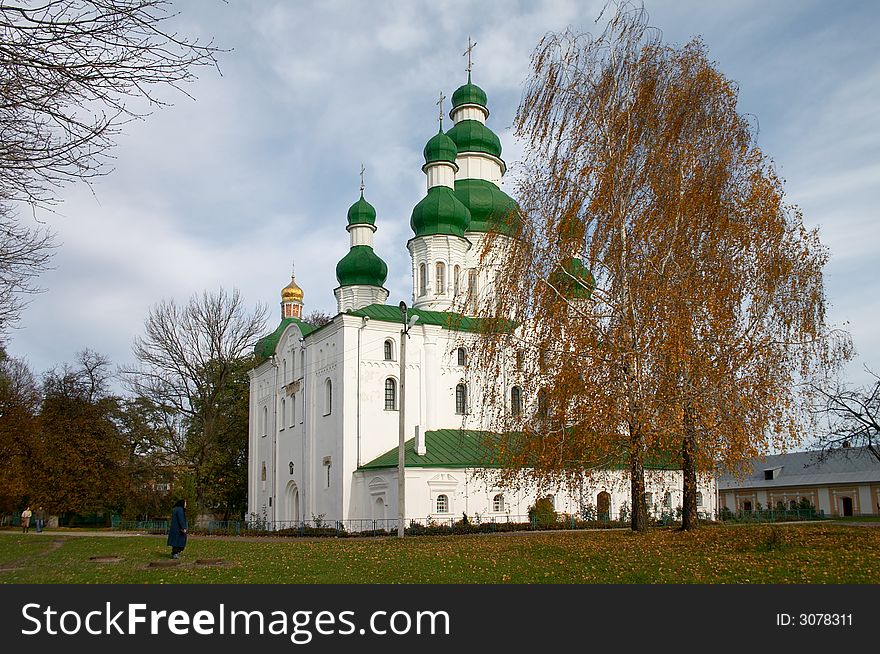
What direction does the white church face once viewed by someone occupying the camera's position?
facing the viewer and to the left of the viewer

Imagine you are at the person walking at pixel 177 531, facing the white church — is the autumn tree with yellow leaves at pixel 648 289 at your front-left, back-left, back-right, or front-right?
front-right

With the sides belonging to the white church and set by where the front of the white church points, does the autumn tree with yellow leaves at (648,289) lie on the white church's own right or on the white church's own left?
on the white church's own left

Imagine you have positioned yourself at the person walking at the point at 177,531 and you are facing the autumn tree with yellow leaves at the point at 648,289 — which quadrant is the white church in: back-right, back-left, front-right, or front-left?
front-left

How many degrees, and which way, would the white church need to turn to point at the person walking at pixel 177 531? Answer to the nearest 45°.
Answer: approximately 45° to its left
